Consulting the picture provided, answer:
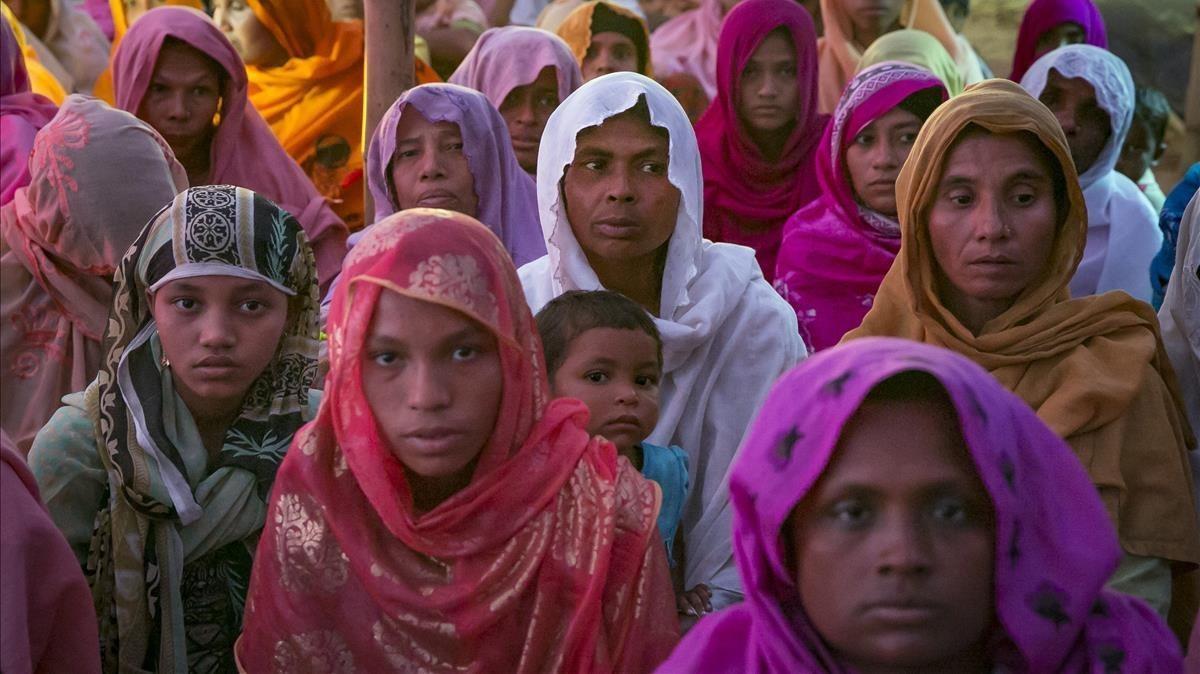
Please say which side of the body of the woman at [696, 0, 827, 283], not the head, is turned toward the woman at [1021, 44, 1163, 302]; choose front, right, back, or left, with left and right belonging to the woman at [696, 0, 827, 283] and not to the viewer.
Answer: left

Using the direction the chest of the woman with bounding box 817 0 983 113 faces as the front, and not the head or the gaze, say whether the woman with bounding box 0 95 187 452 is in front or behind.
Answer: in front

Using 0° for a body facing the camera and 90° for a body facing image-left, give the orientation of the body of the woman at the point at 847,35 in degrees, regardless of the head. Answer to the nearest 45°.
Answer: approximately 0°

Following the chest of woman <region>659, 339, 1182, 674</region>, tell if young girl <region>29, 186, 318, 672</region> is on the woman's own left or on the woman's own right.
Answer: on the woman's own right

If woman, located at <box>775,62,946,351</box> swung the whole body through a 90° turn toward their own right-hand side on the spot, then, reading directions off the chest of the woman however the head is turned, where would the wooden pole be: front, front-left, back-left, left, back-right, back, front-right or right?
front-right

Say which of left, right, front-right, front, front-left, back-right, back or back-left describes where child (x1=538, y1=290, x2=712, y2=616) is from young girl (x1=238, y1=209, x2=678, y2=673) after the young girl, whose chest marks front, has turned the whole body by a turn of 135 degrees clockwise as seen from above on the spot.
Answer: right

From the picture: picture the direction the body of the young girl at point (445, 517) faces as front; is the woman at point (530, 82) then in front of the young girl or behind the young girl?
behind

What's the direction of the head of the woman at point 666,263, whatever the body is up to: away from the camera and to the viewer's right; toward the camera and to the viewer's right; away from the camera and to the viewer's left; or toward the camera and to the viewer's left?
toward the camera and to the viewer's right

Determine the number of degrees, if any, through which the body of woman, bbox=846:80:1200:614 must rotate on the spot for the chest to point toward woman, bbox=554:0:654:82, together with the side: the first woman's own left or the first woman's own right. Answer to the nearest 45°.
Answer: approximately 135° to the first woman's own right

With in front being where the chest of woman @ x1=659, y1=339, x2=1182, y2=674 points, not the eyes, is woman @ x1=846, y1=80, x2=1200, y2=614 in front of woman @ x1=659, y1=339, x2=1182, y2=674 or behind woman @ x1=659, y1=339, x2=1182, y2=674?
behind

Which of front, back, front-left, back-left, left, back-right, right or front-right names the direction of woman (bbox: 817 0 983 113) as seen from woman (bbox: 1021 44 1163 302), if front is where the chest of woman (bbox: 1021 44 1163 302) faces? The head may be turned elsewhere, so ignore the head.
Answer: right

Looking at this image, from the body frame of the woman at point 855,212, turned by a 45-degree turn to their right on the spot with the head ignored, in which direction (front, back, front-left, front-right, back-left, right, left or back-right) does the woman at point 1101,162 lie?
back-left
